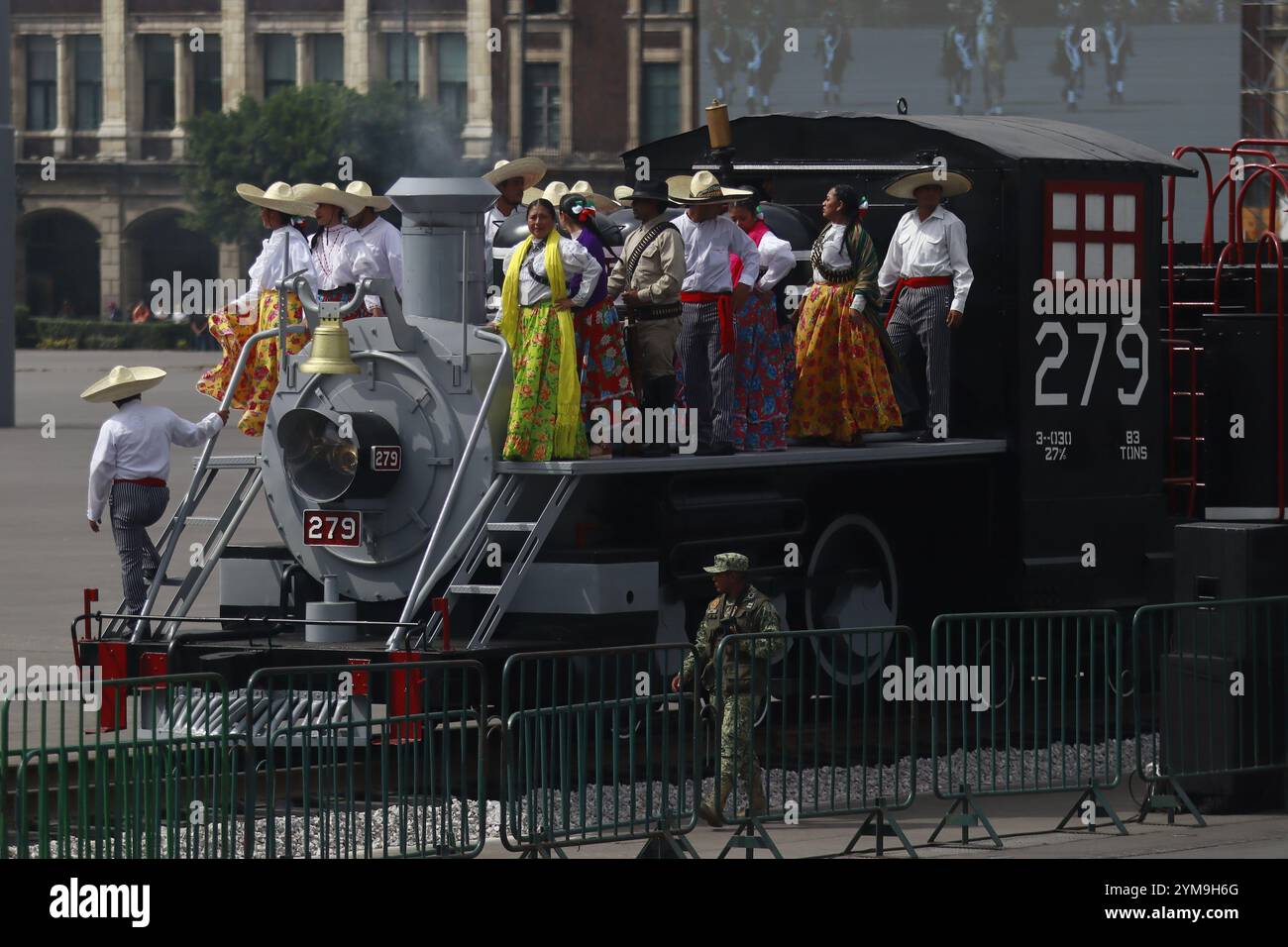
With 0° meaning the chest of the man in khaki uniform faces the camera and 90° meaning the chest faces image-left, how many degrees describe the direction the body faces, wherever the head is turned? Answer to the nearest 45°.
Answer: approximately 45°

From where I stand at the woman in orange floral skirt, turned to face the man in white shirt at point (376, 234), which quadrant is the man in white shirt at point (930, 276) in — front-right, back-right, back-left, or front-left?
back-right

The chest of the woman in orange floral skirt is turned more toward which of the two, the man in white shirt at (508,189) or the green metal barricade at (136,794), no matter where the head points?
the green metal barricade

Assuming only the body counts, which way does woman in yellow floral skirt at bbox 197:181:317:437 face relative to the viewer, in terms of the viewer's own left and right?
facing to the left of the viewer

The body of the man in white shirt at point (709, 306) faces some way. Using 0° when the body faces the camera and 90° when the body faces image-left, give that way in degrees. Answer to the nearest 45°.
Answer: approximately 45°

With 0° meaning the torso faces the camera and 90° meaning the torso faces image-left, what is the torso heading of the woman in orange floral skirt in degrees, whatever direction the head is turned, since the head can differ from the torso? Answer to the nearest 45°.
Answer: approximately 45°

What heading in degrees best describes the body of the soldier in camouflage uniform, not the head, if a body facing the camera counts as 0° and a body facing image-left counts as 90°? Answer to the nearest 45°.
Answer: approximately 45°
